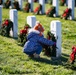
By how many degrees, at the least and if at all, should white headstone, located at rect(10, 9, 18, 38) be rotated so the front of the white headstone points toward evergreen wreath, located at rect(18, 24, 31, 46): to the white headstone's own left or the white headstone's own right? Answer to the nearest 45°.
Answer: approximately 90° to the white headstone's own left

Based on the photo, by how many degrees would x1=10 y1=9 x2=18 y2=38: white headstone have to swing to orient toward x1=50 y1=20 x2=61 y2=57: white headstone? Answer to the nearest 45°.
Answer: approximately 135° to its left

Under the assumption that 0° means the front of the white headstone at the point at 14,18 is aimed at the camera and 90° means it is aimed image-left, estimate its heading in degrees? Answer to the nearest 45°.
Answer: approximately 90°

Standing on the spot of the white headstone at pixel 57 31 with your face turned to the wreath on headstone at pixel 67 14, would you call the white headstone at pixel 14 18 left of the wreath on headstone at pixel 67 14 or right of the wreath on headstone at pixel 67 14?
left

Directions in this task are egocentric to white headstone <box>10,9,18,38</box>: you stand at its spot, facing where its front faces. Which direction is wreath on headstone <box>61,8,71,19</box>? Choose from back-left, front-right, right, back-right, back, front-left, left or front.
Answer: back-right
